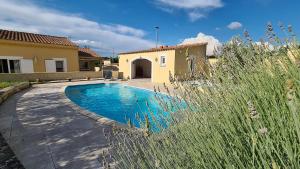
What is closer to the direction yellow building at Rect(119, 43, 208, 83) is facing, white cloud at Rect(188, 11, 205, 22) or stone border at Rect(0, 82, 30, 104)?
the stone border

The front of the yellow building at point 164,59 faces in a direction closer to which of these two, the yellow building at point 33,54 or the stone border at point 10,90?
the stone border

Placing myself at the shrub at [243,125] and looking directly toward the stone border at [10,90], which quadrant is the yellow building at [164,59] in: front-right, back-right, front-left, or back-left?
front-right

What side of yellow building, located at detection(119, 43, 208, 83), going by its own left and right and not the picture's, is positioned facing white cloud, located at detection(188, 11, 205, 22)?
back

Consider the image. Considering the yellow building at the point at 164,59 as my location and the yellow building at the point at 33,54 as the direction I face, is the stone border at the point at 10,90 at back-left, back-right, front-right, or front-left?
front-left

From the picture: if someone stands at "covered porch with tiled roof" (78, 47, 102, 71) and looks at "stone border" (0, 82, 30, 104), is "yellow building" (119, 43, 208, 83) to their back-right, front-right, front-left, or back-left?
front-left

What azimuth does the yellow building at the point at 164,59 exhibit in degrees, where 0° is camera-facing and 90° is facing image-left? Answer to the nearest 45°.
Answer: approximately 45°

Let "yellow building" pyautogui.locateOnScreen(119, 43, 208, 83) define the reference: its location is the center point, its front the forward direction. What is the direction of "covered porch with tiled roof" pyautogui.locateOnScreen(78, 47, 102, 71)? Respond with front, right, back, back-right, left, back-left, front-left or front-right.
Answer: right

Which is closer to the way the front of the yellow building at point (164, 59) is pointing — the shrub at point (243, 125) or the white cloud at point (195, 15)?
the shrub

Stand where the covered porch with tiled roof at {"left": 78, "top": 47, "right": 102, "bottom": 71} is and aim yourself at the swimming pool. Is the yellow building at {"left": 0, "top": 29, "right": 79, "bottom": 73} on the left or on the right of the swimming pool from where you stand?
right

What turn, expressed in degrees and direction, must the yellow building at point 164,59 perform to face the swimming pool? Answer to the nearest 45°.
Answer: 0° — it already faces it

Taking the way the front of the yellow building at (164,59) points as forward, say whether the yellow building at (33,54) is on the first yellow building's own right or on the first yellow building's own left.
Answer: on the first yellow building's own right

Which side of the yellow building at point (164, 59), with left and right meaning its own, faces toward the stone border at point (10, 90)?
front

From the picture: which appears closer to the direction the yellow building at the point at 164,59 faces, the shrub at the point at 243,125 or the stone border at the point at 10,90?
the stone border

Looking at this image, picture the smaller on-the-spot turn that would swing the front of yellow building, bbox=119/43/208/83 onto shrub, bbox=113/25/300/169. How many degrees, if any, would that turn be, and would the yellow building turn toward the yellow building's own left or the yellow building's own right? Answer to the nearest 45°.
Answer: approximately 45° to the yellow building's own left
